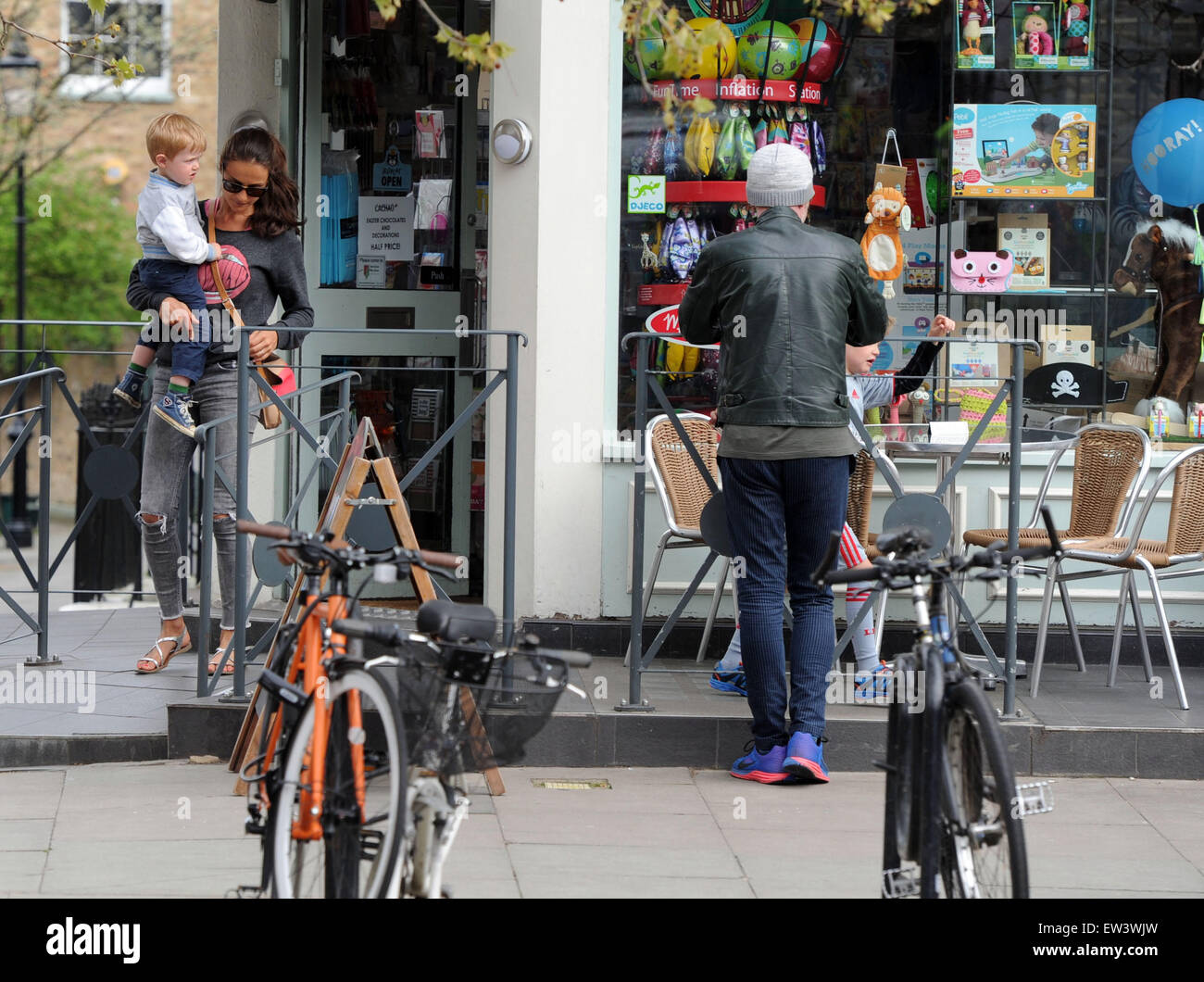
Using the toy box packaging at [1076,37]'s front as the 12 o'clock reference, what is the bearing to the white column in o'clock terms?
The white column is roughly at 2 o'clock from the toy box packaging.

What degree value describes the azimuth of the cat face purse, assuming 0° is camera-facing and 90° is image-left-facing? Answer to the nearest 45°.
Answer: approximately 0°

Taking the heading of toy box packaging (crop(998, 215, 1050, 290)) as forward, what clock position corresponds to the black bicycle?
The black bicycle is roughly at 12 o'clock from the toy box packaging.

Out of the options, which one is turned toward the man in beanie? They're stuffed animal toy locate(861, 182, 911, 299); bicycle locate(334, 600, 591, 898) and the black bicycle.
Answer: the stuffed animal toy

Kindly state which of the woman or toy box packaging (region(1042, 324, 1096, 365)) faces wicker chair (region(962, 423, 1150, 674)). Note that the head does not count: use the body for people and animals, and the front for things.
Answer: the toy box packaging

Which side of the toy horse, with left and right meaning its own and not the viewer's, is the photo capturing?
left

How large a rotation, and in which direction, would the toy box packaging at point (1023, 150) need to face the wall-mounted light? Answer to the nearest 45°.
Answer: approximately 45° to its right

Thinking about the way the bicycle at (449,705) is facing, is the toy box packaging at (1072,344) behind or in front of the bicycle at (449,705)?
behind

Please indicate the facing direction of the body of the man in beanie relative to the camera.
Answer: away from the camera
